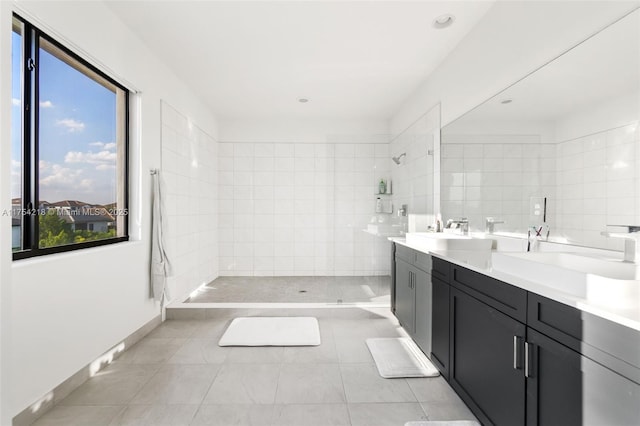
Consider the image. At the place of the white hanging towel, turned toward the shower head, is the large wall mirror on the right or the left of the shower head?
right

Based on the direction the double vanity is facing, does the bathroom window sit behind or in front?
in front

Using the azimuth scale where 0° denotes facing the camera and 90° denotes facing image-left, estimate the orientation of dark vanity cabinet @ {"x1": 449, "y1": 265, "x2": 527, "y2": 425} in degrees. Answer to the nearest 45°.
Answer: approximately 45°

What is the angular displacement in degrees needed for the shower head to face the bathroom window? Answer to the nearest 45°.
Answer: approximately 45° to its left

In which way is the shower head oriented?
to the viewer's left

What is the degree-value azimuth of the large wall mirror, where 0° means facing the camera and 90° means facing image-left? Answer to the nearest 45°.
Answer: approximately 45°

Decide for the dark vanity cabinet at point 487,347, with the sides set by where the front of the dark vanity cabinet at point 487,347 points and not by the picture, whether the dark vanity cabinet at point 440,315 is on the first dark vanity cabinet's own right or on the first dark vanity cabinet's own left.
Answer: on the first dark vanity cabinet's own right

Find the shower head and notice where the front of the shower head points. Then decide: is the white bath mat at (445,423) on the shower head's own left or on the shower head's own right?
on the shower head's own left
